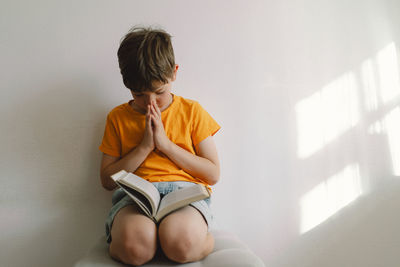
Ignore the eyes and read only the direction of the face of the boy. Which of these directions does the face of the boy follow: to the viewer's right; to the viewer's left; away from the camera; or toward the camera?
toward the camera

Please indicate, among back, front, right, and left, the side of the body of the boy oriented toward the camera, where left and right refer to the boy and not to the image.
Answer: front
